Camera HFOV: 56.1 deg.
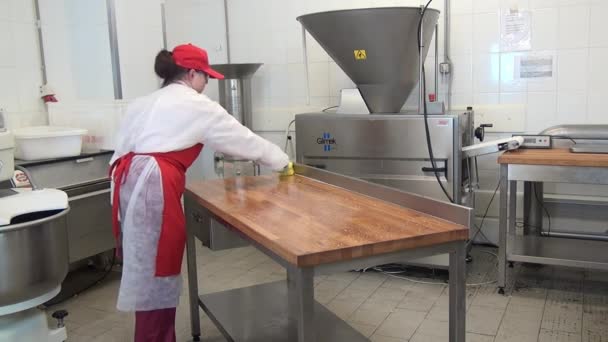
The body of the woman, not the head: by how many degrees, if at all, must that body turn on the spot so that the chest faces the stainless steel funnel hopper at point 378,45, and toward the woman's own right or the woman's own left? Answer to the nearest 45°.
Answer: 0° — they already face it

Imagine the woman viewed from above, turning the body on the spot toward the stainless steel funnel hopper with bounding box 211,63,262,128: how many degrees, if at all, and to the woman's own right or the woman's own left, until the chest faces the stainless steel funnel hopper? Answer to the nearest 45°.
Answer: approximately 45° to the woman's own left

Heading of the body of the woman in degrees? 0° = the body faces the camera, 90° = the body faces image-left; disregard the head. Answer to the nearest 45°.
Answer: approximately 225°

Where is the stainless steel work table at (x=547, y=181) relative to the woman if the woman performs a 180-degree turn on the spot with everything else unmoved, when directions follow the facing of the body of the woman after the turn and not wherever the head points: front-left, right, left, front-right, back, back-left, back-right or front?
back-left
